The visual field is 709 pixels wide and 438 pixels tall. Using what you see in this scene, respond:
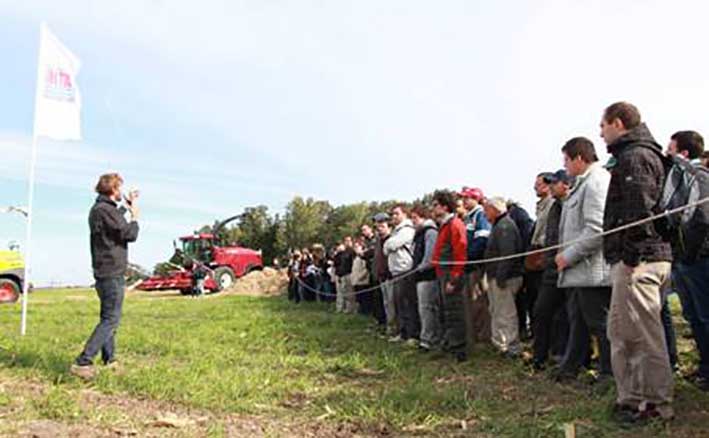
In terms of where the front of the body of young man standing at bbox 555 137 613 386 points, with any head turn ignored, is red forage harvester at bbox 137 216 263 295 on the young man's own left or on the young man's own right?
on the young man's own right

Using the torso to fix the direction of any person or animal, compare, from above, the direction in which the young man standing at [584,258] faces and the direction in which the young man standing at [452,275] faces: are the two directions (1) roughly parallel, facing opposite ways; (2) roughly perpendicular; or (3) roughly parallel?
roughly parallel

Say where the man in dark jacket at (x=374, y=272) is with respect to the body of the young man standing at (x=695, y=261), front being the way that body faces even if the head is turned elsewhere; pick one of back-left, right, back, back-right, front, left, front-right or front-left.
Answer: front-right

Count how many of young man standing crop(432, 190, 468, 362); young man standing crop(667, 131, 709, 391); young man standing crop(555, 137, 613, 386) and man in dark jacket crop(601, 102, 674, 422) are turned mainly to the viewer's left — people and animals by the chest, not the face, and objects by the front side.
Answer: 4

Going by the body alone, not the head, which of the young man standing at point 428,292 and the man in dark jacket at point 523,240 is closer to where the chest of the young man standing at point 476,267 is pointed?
the young man standing

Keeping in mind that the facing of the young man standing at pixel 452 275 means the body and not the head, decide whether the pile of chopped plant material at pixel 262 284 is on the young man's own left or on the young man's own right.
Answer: on the young man's own right

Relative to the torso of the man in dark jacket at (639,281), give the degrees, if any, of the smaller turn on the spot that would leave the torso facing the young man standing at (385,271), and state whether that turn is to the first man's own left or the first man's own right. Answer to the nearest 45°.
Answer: approximately 45° to the first man's own right

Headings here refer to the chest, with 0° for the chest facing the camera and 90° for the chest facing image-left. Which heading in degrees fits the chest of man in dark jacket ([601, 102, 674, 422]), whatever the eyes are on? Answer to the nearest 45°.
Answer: approximately 90°

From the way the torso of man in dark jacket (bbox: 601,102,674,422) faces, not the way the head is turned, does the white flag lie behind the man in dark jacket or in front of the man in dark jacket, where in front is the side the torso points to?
in front

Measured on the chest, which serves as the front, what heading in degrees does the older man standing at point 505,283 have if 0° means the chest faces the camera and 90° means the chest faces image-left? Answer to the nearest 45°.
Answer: approximately 90°

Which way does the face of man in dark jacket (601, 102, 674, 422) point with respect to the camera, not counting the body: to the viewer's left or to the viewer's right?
to the viewer's left

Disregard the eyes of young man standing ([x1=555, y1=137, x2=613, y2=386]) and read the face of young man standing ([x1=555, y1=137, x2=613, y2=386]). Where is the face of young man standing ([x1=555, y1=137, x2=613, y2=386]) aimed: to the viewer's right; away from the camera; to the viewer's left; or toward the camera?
to the viewer's left

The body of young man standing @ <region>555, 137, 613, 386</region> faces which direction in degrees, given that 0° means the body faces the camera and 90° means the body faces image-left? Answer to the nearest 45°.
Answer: approximately 90°

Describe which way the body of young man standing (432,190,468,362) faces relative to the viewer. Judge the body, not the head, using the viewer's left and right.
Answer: facing to the left of the viewer

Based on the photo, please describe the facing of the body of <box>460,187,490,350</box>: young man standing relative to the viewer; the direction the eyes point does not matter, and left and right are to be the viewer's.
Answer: facing the viewer and to the left of the viewer

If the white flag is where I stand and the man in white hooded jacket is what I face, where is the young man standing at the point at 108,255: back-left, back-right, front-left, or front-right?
front-right
